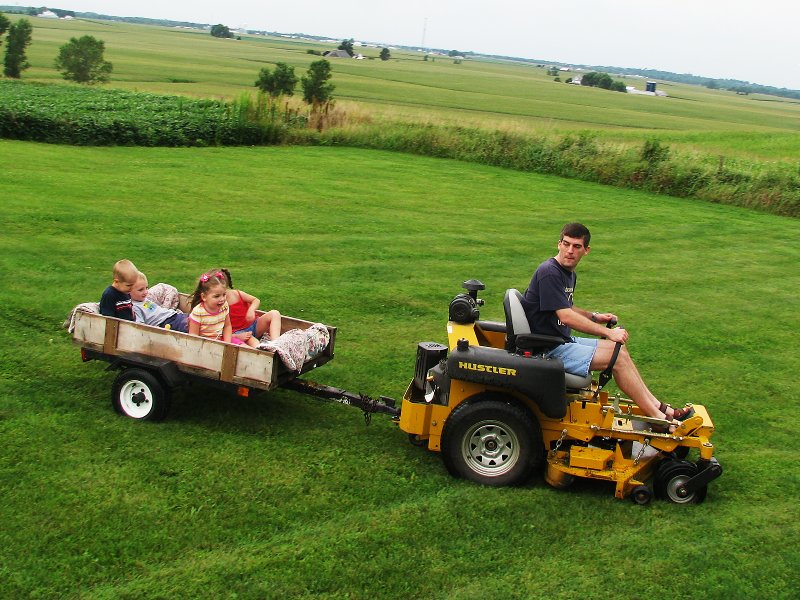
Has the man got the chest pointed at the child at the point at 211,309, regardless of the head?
no

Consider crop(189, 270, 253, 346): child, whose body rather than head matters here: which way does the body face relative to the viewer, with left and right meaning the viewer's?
facing the viewer and to the right of the viewer

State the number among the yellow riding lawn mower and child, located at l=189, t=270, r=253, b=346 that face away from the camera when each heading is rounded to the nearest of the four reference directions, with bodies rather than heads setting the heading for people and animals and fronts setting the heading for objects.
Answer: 0

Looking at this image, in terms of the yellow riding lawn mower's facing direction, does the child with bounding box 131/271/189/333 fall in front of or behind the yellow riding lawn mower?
behind

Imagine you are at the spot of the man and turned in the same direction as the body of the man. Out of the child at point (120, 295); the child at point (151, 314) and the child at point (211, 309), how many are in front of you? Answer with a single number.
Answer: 0

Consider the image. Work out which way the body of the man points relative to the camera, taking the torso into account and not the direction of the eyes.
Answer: to the viewer's right

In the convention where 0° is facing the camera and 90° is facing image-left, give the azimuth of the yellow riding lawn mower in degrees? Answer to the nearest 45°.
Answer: approximately 270°

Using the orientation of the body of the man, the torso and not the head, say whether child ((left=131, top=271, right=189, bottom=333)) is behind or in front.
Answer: behind

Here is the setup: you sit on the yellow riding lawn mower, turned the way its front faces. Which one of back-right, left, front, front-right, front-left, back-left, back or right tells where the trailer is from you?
back

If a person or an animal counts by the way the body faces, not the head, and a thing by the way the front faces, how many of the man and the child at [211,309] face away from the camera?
0

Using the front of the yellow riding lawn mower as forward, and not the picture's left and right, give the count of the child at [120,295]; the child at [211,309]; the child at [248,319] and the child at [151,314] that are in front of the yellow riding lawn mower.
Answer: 0

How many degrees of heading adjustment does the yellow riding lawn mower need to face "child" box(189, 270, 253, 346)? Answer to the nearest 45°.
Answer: approximately 180°
